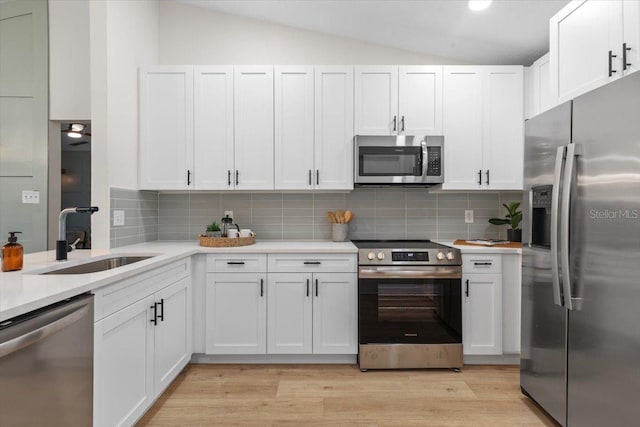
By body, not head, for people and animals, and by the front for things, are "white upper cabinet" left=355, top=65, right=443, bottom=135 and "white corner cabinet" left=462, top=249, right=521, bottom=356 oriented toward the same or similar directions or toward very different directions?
same or similar directions

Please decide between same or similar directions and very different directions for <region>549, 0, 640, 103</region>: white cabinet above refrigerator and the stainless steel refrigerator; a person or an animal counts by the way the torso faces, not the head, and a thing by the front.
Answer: same or similar directions

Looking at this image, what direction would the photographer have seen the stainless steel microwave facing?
facing the viewer

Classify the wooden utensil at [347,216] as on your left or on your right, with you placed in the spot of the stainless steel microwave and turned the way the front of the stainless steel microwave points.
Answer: on your right

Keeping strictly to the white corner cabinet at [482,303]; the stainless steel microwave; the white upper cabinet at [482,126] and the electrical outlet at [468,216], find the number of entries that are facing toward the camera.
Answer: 4

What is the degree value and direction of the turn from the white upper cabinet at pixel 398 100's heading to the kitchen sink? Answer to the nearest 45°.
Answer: approximately 45° to its right

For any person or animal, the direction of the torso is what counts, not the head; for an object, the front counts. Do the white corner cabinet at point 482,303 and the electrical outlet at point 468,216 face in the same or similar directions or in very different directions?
same or similar directions

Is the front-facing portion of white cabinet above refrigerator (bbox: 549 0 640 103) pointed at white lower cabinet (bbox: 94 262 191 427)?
yes

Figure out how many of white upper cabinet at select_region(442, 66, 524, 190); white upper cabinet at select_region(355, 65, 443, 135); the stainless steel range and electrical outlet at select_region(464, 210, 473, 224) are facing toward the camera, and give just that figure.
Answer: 4

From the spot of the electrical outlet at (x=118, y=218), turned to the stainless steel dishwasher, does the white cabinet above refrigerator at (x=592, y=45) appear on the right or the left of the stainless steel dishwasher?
left

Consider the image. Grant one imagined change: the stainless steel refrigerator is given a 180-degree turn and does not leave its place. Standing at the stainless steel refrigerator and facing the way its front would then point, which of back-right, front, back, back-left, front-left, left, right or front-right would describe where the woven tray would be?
back-left

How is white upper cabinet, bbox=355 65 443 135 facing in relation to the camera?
toward the camera

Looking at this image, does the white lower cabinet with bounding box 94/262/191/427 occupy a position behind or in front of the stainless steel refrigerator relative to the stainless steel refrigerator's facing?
in front

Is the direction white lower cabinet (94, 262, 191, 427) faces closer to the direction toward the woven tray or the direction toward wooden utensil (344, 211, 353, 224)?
the wooden utensil

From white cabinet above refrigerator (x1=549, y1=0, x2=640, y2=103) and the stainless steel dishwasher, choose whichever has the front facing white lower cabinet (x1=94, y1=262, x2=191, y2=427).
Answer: the white cabinet above refrigerator

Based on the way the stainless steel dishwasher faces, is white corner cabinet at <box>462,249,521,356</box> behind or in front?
in front

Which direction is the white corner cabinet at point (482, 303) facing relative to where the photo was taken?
toward the camera
